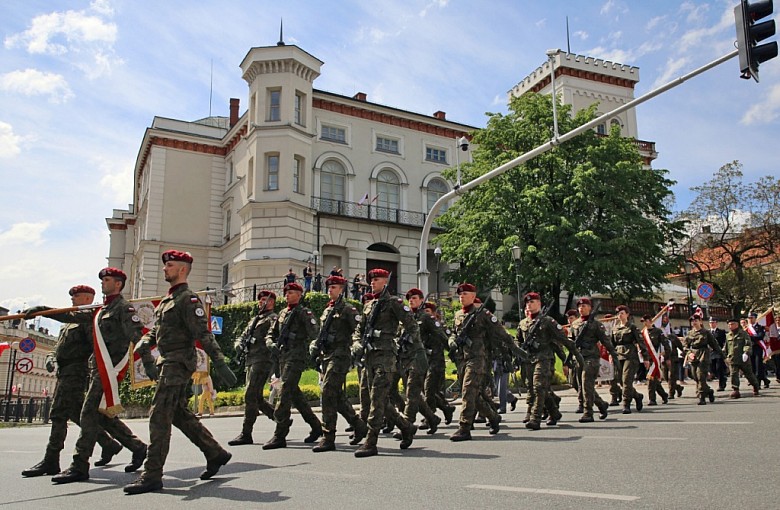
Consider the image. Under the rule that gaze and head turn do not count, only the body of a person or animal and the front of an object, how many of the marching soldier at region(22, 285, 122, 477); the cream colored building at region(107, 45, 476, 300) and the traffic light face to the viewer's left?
1

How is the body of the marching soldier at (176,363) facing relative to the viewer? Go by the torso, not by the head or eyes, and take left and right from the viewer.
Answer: facing the viewer and to the left of the viewer

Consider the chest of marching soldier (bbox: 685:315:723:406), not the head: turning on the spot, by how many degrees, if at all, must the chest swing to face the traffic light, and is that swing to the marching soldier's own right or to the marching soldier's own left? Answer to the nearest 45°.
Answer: approximately 45° to the marching soldier's own left

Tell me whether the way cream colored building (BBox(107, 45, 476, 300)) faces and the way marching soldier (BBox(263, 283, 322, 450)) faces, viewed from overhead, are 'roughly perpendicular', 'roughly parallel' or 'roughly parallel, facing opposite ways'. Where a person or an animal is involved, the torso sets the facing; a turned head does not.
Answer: roughly perpendicular

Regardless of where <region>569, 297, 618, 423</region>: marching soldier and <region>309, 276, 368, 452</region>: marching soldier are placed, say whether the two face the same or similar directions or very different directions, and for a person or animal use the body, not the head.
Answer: same or similar directions

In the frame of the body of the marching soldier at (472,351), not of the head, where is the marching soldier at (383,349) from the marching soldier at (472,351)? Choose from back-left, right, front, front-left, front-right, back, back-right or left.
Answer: front

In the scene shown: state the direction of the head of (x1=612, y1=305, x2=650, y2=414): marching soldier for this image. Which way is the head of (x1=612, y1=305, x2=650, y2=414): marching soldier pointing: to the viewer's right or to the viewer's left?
to the viewer's left

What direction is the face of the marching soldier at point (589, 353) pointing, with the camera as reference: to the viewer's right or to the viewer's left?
to the viewer's left

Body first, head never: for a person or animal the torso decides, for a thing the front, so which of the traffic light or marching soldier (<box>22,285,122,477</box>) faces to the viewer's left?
the marching soldier

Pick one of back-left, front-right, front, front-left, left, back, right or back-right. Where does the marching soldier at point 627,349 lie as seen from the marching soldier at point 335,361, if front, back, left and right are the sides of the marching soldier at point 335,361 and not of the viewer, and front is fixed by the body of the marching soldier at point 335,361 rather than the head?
back

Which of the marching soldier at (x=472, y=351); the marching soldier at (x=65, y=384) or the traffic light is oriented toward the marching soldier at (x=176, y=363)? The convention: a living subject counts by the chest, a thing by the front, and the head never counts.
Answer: the marching soldier at (x=472, y=351)

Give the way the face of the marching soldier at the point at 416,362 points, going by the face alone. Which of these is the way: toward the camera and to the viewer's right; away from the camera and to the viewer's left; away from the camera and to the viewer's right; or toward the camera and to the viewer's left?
toward the camera and to the viewer's left

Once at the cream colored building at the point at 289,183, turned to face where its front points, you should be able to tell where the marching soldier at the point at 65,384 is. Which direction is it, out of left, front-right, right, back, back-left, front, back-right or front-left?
front-right

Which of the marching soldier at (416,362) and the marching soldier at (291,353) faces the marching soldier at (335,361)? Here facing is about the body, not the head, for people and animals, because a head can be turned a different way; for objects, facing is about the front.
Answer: the marching soldier at (416,362)

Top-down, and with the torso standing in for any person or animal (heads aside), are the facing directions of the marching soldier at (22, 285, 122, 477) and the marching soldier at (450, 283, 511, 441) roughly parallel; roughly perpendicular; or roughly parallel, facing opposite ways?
roughly parallel

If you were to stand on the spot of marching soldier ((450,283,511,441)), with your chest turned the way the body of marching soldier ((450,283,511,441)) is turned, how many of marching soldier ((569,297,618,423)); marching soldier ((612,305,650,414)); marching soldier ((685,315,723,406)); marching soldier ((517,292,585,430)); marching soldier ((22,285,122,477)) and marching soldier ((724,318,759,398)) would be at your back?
5

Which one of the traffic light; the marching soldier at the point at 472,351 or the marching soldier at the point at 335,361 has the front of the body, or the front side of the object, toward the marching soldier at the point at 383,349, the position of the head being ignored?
the marching soldier at the point at 472,351
